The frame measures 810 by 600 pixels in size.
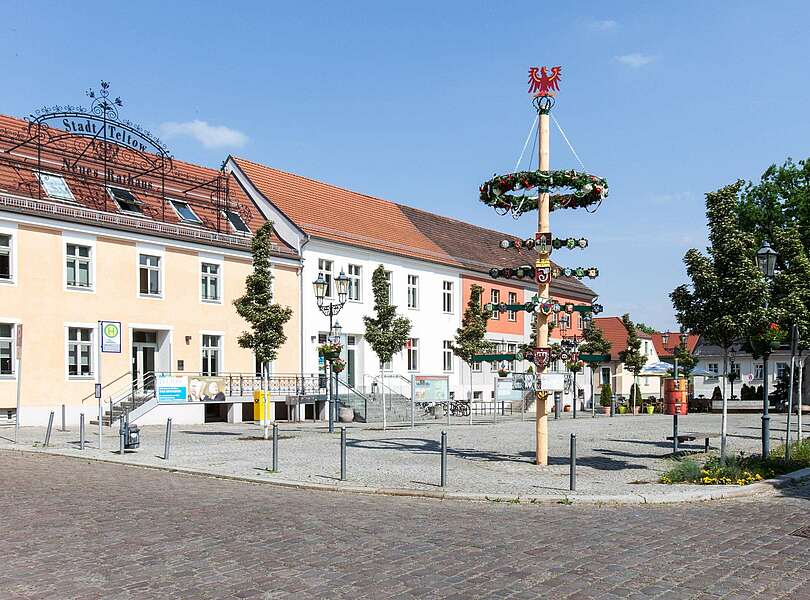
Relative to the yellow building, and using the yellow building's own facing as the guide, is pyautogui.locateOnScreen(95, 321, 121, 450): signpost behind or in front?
in front

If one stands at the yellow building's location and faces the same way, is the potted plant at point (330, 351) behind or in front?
in front

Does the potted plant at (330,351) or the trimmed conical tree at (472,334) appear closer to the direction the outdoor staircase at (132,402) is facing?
the potted plant

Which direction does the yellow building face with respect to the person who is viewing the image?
facing the viewer and to the right of the viewer

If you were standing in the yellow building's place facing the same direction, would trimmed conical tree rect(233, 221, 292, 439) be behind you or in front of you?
in front

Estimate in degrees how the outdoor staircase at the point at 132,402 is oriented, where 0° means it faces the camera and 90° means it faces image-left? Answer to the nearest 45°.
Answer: approximately 45°
